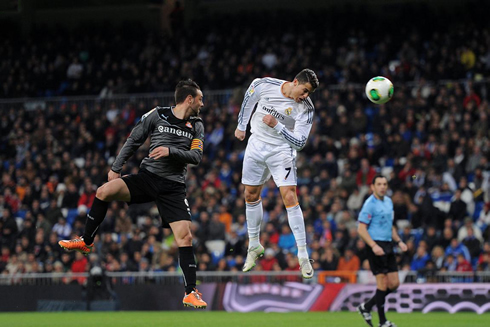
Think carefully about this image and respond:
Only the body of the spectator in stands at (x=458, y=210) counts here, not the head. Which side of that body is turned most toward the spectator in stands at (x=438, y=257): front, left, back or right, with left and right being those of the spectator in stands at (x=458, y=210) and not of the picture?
front

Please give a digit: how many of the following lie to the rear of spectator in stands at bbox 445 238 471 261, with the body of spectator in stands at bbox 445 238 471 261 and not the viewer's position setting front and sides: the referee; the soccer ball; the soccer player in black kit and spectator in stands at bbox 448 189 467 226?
1

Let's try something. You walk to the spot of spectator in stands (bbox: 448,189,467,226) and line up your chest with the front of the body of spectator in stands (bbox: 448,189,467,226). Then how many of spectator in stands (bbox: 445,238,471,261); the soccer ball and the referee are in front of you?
3

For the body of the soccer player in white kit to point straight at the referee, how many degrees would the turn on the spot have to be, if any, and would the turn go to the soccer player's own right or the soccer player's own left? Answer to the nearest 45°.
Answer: approximately 135° to the soccer player's own left

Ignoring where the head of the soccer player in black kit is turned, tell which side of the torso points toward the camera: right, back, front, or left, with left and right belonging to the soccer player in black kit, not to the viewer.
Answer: front

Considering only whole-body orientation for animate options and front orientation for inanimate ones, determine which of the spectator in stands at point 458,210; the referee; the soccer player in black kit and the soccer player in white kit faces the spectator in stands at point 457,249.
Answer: the spectator in stands at point 458,210

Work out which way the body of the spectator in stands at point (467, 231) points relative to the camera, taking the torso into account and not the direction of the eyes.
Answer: toward the camera

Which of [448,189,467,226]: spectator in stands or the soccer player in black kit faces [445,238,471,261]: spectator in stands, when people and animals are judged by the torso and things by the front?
[448,189,467,226]: spectator in stands

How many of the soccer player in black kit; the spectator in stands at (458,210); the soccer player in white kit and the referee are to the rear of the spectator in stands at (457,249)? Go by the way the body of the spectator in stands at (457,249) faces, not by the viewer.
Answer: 1

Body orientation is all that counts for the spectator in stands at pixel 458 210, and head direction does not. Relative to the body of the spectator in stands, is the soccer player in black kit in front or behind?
in front

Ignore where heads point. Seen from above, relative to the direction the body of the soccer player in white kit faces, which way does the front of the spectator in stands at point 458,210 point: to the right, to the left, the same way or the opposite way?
the same way

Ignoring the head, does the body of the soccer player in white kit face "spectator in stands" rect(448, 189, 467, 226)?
no

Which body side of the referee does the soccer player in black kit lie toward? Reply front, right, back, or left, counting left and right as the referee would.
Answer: right
